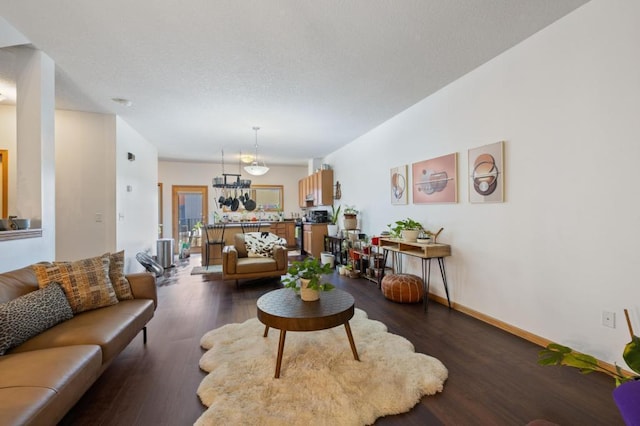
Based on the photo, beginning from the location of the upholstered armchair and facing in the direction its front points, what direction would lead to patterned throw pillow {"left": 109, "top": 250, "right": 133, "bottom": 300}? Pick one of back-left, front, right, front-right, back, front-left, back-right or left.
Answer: front-right

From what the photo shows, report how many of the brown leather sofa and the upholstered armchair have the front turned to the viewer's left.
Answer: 0

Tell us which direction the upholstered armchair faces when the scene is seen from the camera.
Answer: facing the viewer

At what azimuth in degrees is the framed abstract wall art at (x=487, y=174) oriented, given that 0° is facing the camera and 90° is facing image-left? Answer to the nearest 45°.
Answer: approximately 45°

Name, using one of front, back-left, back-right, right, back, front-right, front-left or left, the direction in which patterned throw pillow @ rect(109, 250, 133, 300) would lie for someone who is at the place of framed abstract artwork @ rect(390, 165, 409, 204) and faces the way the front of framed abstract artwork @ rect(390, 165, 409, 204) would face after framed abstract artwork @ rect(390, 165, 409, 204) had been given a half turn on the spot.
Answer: back

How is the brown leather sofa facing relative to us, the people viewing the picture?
facing the viewer and to the right of the viewer

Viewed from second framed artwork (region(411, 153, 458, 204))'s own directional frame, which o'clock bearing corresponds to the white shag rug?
The white shag rug is roughly at 11 o'clock from the second framed artwork.

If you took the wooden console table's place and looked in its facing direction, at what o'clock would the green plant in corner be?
The green plant in corner is roughly at 10 o'clock from the wooden console table.

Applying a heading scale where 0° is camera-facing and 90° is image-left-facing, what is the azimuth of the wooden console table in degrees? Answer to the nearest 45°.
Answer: approximately 45°

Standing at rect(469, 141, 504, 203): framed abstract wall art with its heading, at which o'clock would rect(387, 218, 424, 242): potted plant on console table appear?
The potted plant on console table is roughly at 2 o'clock from the framed abstract wall art.

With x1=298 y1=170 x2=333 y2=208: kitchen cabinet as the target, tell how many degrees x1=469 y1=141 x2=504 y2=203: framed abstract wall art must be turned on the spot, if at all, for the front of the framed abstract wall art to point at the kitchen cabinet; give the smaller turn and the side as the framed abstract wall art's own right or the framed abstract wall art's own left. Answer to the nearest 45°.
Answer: approximately 90° to the framed abstract wall art's own right

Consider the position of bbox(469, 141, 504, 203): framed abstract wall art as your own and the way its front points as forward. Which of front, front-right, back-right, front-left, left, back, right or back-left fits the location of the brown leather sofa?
front

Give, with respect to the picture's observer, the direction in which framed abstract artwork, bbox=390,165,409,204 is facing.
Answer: facing the viewer and to the left of the viewer

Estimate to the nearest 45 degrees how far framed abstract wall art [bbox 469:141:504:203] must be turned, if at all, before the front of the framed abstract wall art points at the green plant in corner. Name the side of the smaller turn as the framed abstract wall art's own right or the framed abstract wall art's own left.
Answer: approximately 45° to the framed abstract wall art's own left

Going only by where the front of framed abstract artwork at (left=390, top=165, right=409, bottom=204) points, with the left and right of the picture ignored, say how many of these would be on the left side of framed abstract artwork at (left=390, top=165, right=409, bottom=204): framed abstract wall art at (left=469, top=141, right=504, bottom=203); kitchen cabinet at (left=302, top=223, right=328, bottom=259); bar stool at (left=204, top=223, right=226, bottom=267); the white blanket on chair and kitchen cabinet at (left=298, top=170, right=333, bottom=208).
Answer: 1

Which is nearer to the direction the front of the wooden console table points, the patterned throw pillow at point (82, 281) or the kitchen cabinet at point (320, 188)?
the patterned throw pillow

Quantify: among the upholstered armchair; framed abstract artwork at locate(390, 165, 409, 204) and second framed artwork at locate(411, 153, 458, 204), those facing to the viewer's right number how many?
0

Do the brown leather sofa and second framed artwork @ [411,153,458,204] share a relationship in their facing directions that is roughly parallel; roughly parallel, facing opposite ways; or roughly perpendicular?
roughly parallel, facing opposite ways

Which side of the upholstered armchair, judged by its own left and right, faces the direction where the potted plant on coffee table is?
front

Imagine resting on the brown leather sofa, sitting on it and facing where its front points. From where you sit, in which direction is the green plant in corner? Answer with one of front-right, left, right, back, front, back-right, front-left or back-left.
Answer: front
